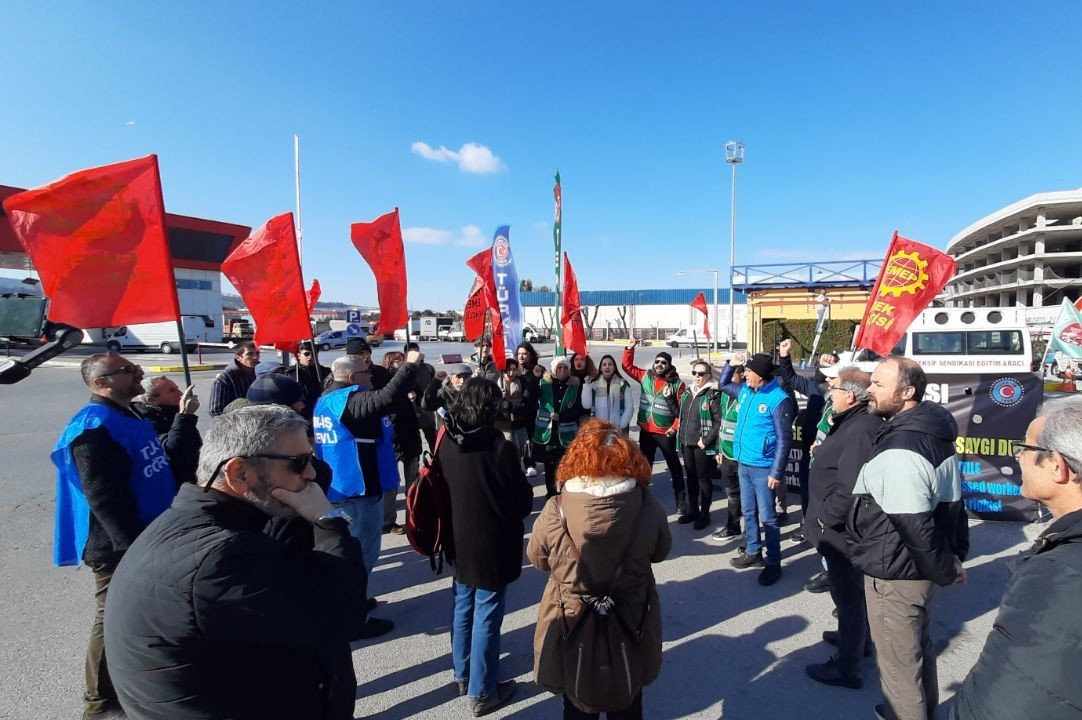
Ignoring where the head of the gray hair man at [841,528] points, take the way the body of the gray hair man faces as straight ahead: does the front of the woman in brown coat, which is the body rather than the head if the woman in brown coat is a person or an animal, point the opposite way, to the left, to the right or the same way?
to the right

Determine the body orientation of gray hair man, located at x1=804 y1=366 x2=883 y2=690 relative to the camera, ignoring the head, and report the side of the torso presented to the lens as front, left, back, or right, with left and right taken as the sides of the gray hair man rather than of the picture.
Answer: left

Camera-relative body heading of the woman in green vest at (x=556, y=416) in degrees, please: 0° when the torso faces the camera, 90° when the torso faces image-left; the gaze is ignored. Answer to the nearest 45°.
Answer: approximately 0°

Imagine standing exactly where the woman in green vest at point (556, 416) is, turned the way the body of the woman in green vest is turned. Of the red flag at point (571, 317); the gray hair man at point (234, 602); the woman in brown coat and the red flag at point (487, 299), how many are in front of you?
2

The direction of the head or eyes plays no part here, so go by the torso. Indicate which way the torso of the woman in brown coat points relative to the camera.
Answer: away from the camera

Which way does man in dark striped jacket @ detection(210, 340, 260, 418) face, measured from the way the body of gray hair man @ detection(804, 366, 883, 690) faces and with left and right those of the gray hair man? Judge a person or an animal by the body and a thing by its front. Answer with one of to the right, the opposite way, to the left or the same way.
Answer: the opposite way

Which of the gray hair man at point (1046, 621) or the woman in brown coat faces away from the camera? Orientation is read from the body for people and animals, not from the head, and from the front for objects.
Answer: the woman in brown coat

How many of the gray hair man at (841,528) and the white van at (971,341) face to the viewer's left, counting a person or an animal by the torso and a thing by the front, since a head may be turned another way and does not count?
2

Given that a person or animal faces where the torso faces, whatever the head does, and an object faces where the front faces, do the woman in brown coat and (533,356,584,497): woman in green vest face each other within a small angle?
yes

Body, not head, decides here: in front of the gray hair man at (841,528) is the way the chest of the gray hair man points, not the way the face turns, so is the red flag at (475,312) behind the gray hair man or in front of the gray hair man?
in front

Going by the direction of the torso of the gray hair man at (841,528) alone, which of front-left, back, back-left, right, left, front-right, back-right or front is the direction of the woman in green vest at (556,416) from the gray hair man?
front-right

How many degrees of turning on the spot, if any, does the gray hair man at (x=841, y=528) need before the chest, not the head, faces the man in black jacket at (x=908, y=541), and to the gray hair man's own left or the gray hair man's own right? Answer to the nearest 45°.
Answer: approximately 135° to the gray hair man's own left

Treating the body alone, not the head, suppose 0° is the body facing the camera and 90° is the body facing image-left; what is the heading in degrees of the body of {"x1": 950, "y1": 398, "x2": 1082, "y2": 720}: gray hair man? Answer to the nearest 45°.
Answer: approximately 90°

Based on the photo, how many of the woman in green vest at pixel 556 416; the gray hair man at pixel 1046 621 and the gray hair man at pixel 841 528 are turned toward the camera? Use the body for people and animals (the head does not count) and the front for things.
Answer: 1
